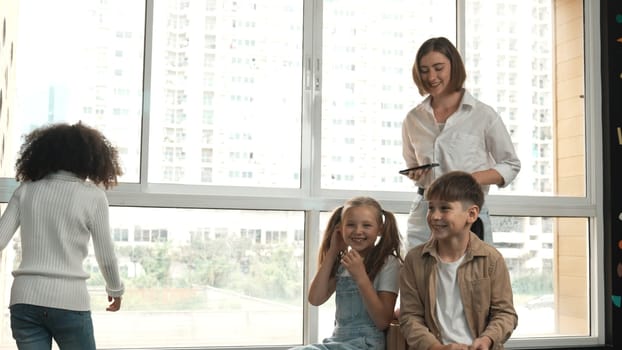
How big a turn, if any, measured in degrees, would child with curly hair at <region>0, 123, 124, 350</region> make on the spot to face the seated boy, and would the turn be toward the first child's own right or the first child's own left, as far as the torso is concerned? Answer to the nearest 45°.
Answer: approximately 90° to the first child's own right

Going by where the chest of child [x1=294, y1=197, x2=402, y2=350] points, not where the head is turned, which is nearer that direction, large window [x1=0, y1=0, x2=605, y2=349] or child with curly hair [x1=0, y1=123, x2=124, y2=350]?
the child with curly hair

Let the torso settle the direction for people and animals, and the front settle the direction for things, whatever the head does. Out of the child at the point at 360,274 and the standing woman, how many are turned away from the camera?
0

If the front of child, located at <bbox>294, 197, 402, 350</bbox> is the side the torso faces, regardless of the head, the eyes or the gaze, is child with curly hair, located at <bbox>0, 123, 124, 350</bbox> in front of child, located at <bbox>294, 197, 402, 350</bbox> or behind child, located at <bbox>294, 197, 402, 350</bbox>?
in front

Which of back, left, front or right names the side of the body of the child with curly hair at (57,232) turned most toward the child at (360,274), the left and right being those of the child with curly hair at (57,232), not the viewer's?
right

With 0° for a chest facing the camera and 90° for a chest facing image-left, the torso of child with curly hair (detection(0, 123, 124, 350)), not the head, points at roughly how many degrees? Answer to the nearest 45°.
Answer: approximately 180°

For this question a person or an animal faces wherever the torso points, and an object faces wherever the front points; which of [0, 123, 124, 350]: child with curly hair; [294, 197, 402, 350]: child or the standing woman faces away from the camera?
[0, 123, 124, 350]: child with curly hair

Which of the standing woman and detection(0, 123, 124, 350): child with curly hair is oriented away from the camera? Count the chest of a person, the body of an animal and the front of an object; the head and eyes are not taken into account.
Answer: the child with curly hair

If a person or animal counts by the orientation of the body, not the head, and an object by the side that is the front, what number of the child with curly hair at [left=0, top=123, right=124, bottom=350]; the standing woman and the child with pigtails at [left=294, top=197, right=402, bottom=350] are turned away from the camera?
1

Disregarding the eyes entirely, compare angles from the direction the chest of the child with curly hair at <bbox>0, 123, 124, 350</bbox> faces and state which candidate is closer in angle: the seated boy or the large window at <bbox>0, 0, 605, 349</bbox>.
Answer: the large window

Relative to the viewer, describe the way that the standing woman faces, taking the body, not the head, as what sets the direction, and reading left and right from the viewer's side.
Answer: facing the viewer and to the left of the viewer
